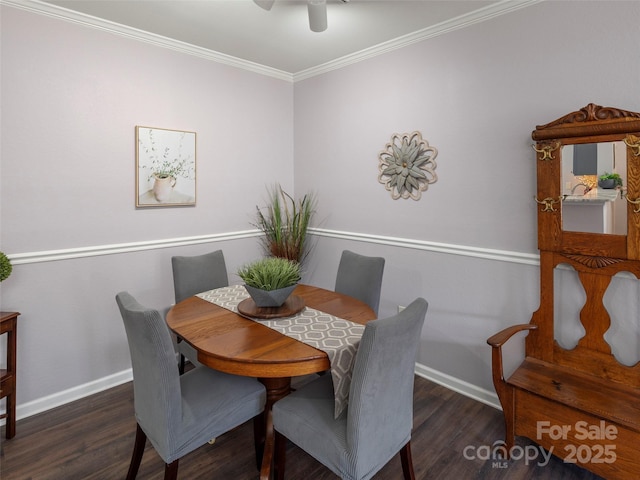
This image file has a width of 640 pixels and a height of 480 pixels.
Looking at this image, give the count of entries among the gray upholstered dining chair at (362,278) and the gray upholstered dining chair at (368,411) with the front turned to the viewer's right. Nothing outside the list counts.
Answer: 0

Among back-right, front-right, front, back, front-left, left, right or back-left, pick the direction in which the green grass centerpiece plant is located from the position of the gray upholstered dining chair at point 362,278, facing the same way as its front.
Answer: front

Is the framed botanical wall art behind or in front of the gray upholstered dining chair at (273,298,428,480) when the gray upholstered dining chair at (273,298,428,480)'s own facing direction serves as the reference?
in front

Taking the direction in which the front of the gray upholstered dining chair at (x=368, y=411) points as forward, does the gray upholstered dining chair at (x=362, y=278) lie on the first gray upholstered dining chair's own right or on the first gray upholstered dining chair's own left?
on the first gray upholstered dining chair's own right

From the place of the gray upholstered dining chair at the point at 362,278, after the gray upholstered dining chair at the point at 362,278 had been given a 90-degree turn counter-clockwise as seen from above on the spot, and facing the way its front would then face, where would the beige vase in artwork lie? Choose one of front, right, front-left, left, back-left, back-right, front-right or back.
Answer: back-right

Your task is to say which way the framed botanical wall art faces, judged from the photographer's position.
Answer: facing the viewer and to the right of the viewer

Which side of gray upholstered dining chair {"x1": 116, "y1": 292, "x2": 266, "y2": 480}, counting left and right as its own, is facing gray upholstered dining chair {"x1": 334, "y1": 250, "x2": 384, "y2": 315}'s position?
front

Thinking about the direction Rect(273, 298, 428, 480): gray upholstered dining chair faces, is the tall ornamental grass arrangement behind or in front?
in front

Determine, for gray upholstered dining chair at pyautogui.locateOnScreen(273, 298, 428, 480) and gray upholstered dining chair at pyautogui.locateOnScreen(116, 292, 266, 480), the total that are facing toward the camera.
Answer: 0

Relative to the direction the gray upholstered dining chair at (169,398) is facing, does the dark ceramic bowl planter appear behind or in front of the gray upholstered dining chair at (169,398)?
in front

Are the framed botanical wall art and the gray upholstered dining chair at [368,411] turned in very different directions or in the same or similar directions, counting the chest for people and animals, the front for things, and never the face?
very different directions

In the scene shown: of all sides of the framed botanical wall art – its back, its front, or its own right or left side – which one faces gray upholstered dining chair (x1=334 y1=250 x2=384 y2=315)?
front

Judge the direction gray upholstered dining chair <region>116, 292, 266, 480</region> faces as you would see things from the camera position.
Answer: facing away from the viewer and to the right of the viewer
